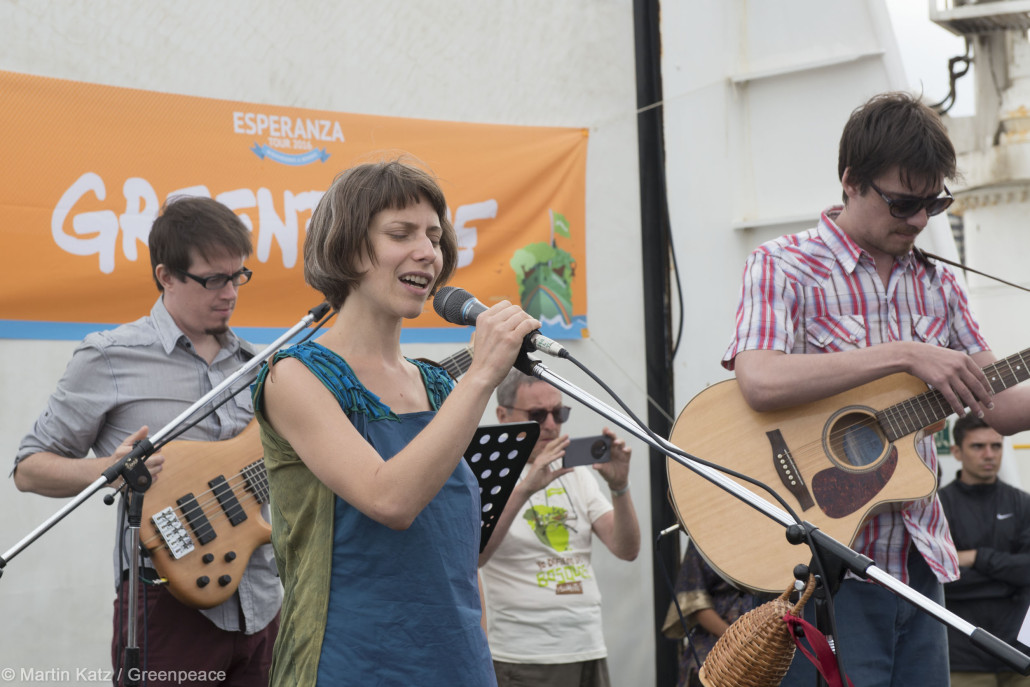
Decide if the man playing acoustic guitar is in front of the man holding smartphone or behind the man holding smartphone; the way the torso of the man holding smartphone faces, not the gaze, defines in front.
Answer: in front

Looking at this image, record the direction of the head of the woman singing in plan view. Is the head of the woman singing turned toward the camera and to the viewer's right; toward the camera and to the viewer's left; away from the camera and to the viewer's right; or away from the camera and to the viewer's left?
toward the camera and to the viewer's right

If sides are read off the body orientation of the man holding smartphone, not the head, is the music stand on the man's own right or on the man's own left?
on the man's own right

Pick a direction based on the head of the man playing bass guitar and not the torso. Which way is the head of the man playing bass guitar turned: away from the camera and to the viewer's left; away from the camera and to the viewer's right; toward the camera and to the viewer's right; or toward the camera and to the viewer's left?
toward the camera and to the viewer's right

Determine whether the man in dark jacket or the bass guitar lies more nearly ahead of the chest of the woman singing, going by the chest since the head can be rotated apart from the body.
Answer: the man in dark jacket

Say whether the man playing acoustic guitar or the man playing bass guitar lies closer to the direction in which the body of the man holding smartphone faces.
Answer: the man playing acoustic guitar

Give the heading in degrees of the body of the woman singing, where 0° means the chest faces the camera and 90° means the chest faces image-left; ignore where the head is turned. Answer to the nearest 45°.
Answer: approximately 315°

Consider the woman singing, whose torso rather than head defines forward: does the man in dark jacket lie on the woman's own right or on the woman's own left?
on the woman's own left
